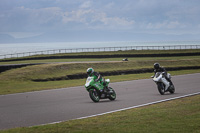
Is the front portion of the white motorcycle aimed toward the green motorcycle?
yes

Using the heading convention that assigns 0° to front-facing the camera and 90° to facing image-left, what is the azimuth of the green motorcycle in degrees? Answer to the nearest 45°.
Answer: approximately 45°

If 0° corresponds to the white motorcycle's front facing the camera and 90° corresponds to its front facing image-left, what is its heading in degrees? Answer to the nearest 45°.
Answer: approximately 45°

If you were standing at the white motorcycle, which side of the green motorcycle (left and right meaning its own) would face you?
back
